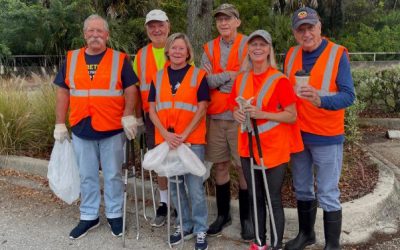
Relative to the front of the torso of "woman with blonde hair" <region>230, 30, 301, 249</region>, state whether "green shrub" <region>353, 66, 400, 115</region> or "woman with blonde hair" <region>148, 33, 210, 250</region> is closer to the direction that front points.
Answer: the woman with blonde hair

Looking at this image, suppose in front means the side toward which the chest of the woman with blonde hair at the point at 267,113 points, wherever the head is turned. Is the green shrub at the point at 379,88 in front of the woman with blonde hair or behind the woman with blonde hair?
behind

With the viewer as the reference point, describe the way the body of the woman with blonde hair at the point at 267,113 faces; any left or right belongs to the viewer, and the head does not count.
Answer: facing the viewer and to the left of the viewer

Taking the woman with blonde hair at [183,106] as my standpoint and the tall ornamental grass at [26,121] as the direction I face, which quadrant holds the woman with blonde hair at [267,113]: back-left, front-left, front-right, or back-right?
back-right

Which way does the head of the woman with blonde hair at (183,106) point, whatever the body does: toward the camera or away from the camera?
toward the camera

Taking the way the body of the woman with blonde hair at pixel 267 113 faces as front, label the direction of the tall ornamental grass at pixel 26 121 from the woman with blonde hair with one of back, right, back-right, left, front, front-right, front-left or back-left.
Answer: right

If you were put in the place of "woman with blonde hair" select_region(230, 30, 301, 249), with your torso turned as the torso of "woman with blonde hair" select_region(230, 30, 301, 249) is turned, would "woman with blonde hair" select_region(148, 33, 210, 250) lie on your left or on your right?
on your right

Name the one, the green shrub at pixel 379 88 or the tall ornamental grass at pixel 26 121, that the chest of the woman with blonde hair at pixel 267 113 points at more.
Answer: the tall ornamental grass

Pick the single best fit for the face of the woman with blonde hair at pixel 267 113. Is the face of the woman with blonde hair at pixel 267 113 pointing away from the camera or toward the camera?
toward the camera
